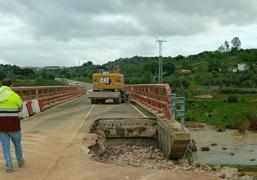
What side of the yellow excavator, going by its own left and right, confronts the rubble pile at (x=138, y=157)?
back

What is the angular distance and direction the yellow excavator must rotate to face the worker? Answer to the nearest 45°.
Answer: approximately 180°

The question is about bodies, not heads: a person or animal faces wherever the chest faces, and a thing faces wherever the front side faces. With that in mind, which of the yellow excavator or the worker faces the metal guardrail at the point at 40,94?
the worker

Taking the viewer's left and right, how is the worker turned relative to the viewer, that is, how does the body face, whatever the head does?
facing away from the viewer

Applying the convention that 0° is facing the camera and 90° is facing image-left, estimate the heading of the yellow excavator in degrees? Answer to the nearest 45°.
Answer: approximately 180°

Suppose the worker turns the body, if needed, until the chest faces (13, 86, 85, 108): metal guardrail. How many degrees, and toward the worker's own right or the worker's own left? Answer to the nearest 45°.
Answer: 0° — they already face it

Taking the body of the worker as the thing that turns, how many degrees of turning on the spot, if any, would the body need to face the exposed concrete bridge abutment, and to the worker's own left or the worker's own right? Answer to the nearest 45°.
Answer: approximately 45° to the worker's own right
